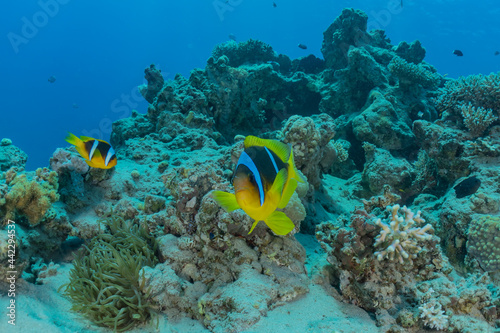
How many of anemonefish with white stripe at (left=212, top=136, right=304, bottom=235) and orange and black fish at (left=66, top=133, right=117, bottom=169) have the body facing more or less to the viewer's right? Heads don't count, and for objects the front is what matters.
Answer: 1

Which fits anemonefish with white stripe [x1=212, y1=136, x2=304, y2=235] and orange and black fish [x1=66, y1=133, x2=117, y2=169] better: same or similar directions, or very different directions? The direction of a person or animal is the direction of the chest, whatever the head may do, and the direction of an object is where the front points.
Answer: very different directions

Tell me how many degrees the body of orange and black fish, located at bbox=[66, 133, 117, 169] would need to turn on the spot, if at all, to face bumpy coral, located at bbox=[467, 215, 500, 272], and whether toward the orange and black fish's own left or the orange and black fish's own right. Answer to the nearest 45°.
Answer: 0° — it already faces it

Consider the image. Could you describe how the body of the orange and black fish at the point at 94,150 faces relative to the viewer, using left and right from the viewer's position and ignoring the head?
facing to the right of the viewer

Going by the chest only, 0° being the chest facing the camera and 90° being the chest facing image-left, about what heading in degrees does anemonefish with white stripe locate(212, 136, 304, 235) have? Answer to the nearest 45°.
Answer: approximately 45°
